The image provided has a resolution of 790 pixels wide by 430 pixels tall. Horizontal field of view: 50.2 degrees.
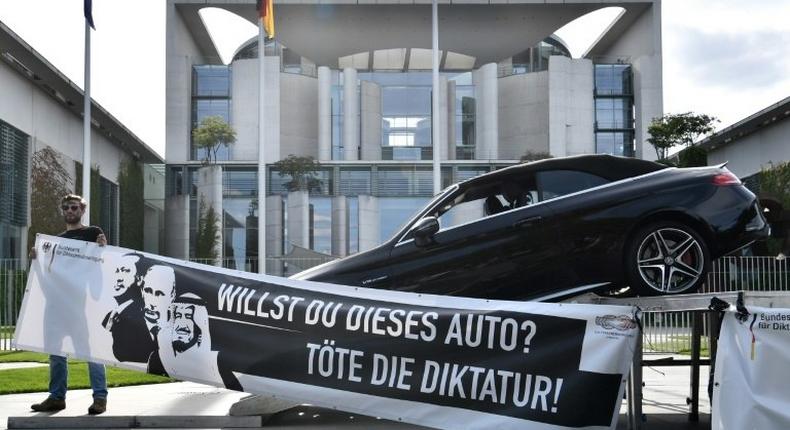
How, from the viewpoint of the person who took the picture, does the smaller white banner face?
facing the viewer

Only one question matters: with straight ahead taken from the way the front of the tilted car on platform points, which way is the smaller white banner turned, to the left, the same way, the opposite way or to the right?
to the left

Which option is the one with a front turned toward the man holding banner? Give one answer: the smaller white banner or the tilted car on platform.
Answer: the tilted car on platform

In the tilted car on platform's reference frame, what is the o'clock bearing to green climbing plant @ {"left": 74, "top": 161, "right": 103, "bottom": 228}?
The green climbing plant is roughly at 2 o'clock from the tilted car on platform.

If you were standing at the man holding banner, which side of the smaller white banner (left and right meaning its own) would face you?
right

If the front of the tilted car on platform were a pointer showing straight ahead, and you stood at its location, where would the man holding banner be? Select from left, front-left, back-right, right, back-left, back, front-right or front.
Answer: front

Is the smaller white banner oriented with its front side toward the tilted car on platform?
no

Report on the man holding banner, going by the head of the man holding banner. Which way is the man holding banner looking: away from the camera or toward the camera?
toward the camera

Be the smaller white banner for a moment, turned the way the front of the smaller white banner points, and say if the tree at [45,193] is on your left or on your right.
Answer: on your right

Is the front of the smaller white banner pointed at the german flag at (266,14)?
no

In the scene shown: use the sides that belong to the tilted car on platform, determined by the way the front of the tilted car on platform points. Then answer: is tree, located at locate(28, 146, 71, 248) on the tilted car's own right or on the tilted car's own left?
on the tilted car's own right

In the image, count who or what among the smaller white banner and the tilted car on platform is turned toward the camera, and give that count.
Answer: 1

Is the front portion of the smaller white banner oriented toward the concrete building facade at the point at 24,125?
no

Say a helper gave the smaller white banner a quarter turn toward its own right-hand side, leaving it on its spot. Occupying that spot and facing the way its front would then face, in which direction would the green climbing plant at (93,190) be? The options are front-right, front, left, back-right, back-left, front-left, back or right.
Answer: front-right

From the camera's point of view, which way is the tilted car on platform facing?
to the viewer's left

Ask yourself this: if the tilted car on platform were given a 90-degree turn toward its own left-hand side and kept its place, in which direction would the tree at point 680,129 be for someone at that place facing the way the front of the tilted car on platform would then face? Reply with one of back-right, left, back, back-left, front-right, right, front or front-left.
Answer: back

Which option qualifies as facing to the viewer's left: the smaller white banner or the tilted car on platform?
the tilted car on platform

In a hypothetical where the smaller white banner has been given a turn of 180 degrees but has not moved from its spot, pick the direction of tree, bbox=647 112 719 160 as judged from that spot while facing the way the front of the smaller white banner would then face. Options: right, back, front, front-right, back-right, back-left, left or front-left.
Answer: front
